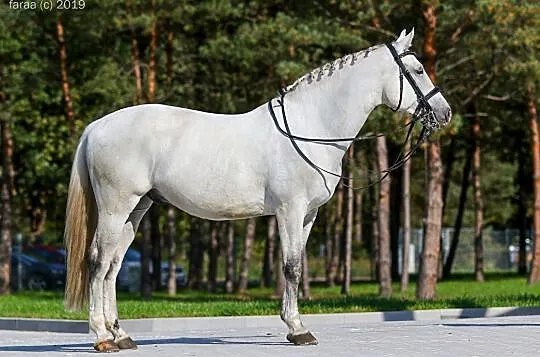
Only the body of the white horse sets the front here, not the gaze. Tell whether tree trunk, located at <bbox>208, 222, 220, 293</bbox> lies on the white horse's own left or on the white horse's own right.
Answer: on the white horse's own left

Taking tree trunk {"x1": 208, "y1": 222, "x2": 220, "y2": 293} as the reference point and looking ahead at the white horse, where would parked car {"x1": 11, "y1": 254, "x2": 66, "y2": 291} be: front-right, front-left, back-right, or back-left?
back-right

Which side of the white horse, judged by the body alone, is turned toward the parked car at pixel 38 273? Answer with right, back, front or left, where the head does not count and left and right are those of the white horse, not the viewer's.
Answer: left

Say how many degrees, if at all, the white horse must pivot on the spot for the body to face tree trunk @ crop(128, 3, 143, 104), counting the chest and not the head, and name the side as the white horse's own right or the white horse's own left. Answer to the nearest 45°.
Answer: approximately 90° to the white horse's own left

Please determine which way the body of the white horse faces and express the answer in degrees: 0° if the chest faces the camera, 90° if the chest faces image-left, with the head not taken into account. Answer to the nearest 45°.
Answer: approximately 270°

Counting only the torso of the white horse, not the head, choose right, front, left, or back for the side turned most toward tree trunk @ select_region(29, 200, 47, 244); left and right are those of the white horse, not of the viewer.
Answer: left

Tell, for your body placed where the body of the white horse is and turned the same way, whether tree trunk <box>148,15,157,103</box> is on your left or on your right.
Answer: on your left
